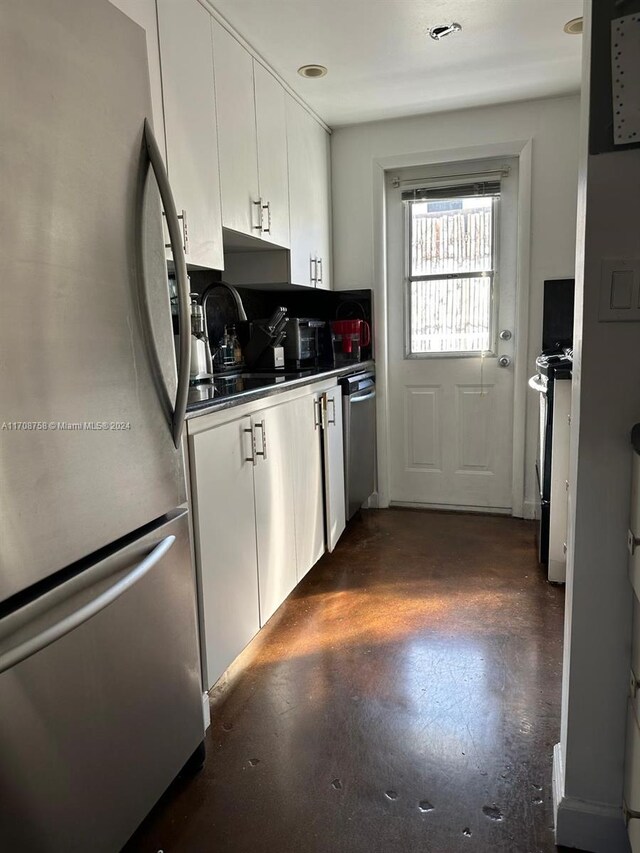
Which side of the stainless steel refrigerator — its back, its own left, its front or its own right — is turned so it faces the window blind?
left

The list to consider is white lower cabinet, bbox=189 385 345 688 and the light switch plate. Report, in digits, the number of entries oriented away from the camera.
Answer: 0

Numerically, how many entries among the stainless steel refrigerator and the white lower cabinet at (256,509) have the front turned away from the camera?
0

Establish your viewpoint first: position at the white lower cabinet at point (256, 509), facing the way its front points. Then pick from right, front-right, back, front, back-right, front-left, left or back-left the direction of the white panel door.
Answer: left

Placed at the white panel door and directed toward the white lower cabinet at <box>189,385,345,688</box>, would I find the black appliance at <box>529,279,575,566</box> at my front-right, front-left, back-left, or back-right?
front-left

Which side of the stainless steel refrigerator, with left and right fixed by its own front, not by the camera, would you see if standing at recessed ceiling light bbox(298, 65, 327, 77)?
left

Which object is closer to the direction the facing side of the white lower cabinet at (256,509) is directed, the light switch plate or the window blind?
the light switch plate

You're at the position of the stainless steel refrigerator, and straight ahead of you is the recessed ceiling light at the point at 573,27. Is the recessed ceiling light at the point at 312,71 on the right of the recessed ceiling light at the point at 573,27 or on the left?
left

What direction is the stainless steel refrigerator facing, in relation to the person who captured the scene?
facing the viewer and to the right of the viewer
